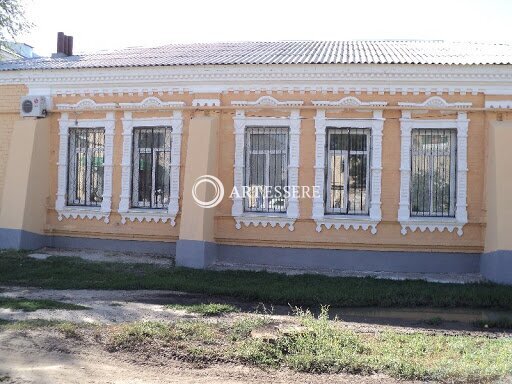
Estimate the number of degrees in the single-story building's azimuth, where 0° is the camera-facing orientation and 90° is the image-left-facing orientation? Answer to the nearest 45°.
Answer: approximately 0°
